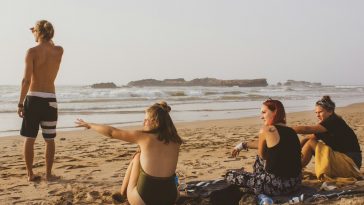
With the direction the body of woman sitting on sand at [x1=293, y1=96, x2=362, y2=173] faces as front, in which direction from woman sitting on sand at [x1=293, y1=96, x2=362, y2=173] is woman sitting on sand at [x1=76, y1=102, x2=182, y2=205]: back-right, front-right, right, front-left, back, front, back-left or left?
front-left

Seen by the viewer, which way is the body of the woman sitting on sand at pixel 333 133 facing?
to the viewer's left

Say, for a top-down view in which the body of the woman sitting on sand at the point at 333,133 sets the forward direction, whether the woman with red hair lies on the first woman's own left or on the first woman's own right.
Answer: on the first woman's own left

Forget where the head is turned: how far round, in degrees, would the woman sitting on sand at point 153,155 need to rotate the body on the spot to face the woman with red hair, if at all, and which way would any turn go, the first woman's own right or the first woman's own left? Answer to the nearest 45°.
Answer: approximately 135° to the first woman's own right

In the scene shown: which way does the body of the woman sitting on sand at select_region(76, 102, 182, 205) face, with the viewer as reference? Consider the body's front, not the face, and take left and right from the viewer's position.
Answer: facing away from the viewer and to the left of the viewer

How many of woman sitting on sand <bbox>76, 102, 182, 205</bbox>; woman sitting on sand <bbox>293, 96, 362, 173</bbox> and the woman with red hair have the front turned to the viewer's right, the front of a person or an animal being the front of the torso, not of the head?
0

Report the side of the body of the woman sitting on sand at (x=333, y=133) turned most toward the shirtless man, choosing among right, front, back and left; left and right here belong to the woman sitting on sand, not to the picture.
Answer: front

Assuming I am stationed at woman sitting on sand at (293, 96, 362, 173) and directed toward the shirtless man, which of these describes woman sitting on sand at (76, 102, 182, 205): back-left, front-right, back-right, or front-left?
front-left

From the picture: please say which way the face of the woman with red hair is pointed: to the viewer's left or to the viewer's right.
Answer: to the viewer's left
